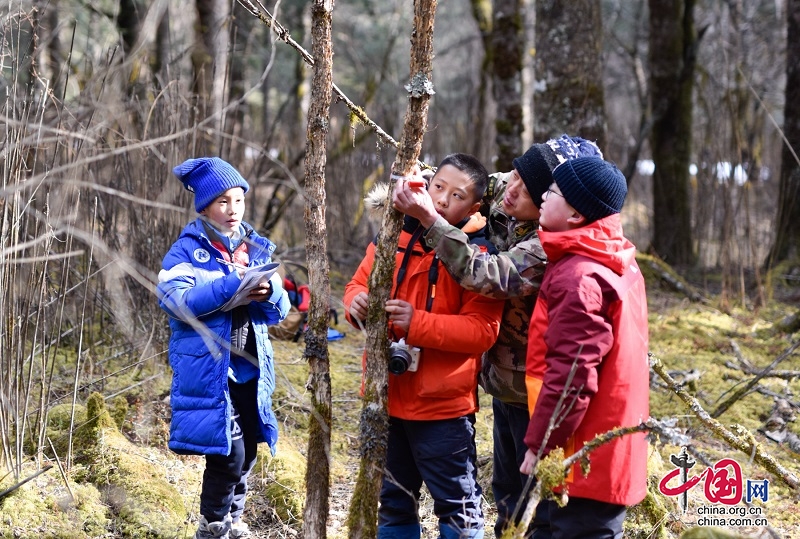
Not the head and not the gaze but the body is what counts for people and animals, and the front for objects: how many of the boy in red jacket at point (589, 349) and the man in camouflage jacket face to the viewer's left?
2

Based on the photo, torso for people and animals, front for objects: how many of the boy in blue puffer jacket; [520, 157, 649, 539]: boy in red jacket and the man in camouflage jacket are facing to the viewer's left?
2

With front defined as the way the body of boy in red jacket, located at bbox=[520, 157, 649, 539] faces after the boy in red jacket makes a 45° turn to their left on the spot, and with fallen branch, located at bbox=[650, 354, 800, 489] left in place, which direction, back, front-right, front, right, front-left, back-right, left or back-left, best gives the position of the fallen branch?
back

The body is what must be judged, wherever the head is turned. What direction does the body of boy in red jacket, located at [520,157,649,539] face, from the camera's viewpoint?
to the viewer's left

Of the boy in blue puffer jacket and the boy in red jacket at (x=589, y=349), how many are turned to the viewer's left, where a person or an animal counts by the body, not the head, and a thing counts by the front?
1

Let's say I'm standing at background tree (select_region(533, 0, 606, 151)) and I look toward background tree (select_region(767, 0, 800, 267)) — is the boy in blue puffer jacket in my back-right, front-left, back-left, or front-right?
back-right

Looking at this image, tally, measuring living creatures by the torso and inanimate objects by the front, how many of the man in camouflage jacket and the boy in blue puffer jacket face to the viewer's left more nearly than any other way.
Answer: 1

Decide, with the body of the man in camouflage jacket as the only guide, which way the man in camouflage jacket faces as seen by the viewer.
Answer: to the viewer's left

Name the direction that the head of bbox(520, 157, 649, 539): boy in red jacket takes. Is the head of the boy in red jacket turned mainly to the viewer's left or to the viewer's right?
to the viewer's left

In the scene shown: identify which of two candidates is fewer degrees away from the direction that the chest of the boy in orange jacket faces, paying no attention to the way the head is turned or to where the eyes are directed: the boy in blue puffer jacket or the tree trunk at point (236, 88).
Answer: the boy in blue puffer jacket

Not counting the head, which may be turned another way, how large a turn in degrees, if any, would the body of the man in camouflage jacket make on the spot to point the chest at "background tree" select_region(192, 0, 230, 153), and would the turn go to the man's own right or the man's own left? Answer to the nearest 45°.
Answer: approximately 45° to the man's own right

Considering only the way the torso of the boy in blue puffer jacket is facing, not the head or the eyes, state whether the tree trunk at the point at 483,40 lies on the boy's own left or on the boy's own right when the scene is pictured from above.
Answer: on the boy's own left

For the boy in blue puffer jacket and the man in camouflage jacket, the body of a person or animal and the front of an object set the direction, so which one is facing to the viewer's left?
the man in camouflage jacket
